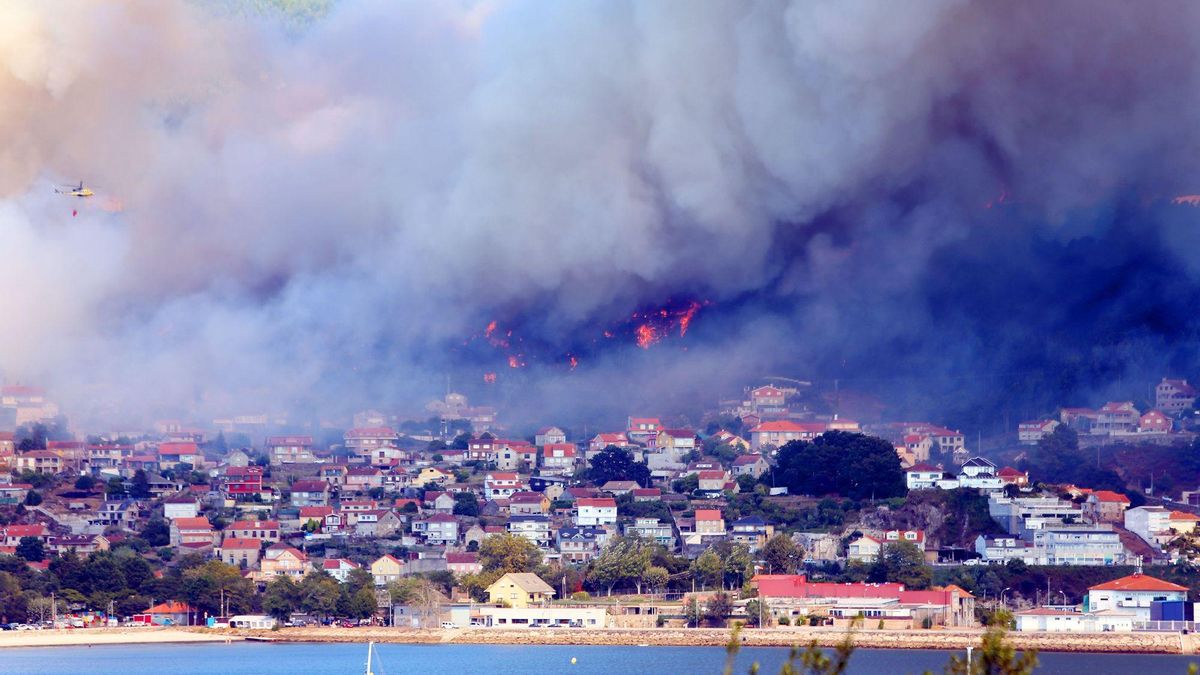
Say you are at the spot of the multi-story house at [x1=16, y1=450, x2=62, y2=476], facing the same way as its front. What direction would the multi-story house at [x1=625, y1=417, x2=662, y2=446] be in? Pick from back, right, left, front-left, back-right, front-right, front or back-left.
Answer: left

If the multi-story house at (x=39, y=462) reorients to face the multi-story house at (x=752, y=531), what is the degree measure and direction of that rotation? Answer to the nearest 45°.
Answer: approximately 45° to its left

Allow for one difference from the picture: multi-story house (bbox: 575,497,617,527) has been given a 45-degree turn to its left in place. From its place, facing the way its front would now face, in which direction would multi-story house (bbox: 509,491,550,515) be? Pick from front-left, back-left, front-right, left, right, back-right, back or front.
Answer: back

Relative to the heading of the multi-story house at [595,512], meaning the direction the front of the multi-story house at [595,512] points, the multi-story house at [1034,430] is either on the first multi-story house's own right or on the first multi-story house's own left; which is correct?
on the first multi-story house's own left

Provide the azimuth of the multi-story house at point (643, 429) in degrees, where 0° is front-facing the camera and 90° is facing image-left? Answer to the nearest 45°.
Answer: approximately 0°

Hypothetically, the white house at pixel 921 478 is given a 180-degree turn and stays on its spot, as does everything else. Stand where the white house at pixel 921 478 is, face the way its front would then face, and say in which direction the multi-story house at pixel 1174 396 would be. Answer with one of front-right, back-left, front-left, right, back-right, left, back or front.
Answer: front-right

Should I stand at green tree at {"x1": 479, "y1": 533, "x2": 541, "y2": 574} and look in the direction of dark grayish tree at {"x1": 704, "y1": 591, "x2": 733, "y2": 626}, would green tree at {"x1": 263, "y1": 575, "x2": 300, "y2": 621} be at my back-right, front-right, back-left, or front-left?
back-right

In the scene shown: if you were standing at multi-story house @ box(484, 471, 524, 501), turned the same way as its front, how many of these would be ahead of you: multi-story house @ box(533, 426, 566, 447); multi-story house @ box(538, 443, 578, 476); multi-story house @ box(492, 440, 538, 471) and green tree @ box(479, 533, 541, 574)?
1

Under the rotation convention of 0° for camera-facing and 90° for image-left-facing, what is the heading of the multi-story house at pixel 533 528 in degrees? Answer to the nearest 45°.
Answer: approximately 0°
